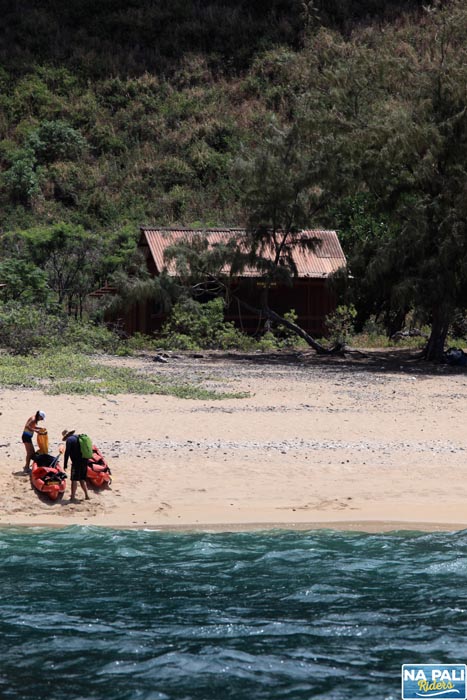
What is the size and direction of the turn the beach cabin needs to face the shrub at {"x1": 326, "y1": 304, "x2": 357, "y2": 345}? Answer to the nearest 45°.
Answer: approximately 90° to its left

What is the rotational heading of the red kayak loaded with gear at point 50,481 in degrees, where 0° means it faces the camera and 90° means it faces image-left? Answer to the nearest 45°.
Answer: approximately 0°

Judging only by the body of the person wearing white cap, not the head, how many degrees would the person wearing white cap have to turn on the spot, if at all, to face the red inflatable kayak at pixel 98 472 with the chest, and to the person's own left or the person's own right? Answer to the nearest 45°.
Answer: approximately 45° to the person's own right

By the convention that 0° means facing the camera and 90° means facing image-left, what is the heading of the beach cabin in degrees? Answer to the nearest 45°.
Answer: approximately 0°

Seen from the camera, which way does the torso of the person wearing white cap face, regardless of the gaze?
to the viewer's right

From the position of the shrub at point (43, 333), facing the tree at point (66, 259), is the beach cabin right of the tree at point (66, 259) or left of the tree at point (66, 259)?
right
